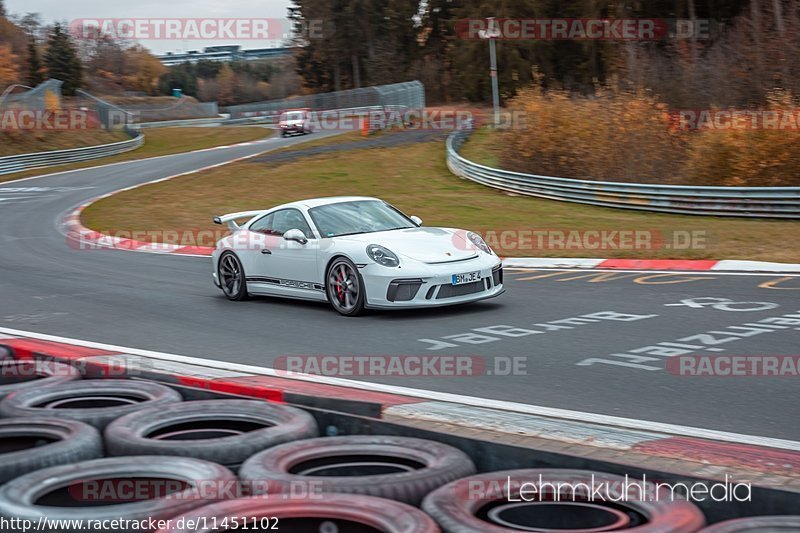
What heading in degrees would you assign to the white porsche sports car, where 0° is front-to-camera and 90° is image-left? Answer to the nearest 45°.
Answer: approximately 315°

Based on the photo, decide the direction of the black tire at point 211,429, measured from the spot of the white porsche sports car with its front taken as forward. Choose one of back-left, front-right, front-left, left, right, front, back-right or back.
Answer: front-right

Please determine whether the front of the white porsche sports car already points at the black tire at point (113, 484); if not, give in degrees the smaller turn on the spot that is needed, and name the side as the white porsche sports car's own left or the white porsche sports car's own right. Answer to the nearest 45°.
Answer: approximately 45° to the white porsche sports car's own right

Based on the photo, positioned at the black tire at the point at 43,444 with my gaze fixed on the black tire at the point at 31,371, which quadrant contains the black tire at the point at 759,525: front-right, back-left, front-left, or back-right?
back-right

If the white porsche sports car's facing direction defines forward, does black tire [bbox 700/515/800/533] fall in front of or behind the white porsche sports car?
in front

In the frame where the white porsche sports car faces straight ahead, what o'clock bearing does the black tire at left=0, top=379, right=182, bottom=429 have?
The black tire is roughly at 2 o'clock from the white porsche sports car.

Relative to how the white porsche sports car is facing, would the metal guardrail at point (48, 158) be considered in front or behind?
behind

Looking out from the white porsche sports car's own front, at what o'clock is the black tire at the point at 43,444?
The black tire is roughly at 2 o'clock from the white porsche sports car.

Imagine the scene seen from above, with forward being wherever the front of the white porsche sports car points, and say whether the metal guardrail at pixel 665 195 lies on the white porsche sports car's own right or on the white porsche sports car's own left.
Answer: on the white porsche sports car's own left

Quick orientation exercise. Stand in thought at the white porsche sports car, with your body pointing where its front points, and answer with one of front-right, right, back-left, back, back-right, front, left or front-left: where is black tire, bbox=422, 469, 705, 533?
front-right
